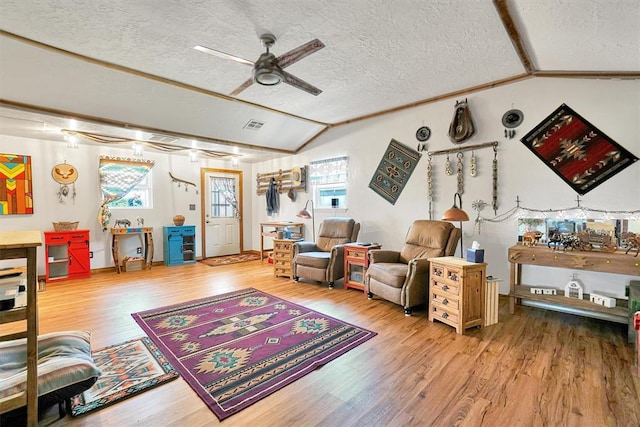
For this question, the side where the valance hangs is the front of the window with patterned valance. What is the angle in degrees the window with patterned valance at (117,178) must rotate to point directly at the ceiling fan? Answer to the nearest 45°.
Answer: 0° — it already faces it

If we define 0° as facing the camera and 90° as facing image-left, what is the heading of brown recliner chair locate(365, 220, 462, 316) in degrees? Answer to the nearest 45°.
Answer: approximately 45°

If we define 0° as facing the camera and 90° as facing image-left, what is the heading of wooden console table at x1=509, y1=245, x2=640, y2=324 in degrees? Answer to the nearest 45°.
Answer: approximately 45°

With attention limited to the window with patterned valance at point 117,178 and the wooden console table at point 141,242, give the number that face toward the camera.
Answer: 2

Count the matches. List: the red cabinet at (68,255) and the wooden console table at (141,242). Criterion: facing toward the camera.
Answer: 2

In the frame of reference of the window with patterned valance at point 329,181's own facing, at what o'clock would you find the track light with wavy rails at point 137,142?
The track light with wavy rails is roughly at 1 o'clock from the window with patterned valance.

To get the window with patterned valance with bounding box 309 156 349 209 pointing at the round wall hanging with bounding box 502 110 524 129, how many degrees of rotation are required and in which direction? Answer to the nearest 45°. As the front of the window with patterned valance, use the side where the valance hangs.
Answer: approximately 90° to its left

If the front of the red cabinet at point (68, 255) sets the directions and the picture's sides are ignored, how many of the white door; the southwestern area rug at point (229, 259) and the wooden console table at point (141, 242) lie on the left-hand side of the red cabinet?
3

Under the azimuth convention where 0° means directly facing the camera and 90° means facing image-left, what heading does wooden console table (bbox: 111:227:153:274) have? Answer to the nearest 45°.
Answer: approximately 0°
